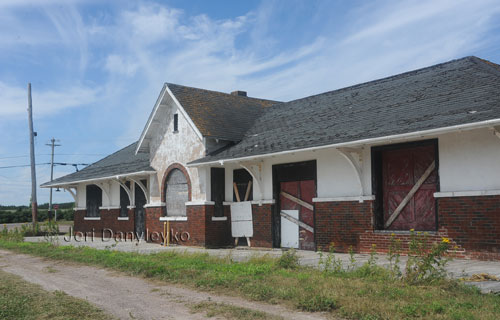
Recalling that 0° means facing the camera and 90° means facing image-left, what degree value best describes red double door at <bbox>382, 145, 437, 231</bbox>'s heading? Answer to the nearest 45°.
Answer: approximately 45°

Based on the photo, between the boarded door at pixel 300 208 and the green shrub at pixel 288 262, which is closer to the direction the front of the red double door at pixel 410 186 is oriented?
the green shrub

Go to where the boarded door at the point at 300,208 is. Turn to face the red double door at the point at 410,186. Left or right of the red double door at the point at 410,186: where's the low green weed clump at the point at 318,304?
right

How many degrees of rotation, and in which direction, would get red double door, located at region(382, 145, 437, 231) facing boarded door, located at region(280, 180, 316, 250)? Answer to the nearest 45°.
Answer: approximately 90° to its right

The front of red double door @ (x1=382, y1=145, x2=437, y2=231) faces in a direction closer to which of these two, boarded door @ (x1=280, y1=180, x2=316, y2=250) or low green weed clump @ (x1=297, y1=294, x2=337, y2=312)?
the low green weed clump

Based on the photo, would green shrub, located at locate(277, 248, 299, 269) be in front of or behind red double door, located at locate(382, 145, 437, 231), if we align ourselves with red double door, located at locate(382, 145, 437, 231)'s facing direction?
in front

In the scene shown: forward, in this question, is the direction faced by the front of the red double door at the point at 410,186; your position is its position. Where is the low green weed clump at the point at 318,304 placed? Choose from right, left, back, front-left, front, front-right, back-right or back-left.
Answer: front-left
